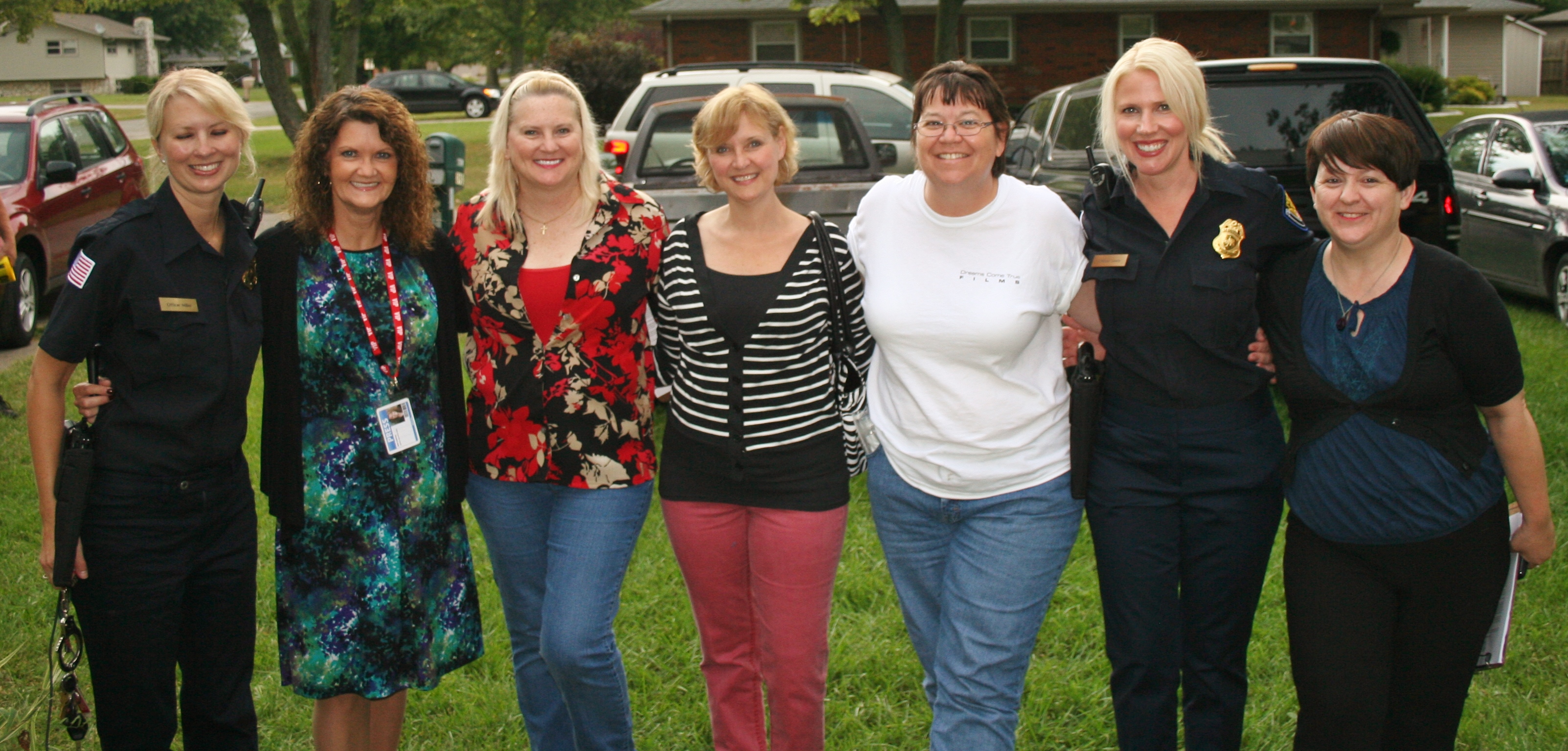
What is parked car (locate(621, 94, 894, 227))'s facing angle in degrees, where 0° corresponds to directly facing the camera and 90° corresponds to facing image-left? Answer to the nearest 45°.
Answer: approximately 180°

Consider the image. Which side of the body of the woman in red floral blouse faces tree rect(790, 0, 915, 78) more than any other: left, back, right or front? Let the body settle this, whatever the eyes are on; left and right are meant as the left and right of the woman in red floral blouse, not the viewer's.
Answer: back

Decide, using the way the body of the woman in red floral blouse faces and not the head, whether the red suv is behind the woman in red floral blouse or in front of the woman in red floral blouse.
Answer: behind

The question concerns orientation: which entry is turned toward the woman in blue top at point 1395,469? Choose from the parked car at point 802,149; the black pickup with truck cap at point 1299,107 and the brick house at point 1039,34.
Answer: the brick house

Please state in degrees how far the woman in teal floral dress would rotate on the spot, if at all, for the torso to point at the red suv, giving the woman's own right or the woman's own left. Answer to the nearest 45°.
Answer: approximately 180°

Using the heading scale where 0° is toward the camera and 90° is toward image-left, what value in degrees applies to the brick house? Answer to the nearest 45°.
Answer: approximately 0°

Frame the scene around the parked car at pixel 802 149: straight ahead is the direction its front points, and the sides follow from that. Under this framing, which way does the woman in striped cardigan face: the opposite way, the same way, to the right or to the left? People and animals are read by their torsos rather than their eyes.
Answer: the opposite way
